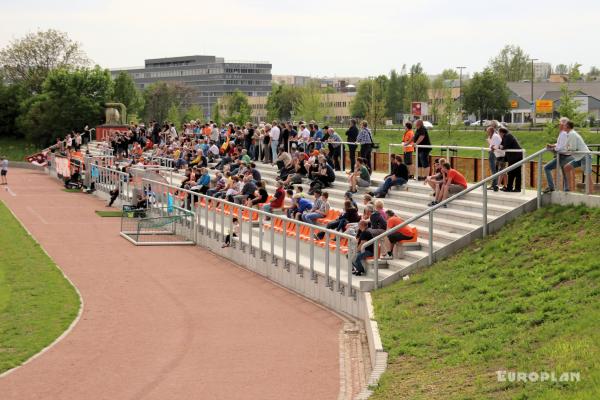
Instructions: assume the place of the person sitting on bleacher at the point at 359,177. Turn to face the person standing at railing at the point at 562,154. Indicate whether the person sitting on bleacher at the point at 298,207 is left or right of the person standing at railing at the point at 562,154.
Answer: right

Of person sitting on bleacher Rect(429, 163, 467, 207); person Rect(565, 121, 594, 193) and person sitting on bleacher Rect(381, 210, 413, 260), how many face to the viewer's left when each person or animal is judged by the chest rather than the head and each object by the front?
3

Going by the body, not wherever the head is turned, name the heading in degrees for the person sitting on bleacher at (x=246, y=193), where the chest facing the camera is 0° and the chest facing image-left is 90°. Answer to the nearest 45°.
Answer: approximately 90°

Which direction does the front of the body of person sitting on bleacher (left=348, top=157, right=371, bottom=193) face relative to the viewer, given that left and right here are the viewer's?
facing to the left of the viewer

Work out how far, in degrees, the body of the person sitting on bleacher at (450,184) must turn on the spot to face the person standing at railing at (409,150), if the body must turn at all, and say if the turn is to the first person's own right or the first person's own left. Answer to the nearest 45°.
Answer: approximately 90° to the first person's own right

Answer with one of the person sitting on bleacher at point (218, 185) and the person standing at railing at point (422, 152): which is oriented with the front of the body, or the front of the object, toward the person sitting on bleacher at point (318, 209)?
the person standing at railing

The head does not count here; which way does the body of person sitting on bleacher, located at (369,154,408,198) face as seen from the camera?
to the viewer's left

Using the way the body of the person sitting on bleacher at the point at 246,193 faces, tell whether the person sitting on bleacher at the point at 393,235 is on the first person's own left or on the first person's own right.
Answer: on the first person's own left

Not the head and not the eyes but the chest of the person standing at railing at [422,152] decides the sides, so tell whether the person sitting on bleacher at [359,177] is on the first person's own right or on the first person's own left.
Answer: on the first person's own right

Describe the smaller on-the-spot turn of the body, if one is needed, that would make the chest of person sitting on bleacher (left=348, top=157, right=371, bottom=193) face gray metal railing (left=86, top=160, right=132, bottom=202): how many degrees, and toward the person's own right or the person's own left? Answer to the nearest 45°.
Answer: approximately 45° to the person's own right

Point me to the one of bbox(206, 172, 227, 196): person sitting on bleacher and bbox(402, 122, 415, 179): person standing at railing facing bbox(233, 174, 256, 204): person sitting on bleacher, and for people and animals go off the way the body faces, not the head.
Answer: the person standing at railing
